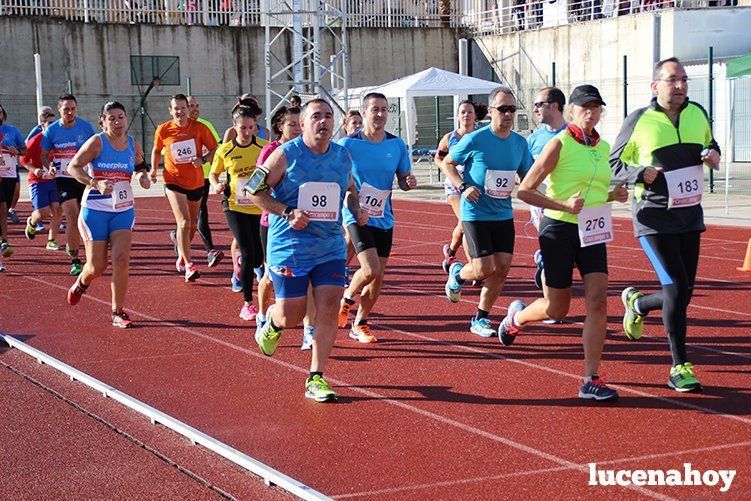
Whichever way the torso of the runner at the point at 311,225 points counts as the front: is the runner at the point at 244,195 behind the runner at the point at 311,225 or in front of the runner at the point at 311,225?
behind

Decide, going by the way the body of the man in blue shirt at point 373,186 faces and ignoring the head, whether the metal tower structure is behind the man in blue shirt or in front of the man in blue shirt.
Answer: behind

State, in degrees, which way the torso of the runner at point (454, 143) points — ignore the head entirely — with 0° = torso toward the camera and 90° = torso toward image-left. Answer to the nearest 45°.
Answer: approximately 315°

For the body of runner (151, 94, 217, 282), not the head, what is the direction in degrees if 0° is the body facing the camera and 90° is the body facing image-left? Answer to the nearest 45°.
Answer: approximately 0°

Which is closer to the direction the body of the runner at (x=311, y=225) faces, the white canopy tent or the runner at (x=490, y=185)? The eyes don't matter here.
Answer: the runner
